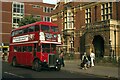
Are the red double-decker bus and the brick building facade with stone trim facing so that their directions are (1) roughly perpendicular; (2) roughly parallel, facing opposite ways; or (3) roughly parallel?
roughly perpendicular

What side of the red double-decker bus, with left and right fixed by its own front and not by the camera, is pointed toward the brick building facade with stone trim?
left

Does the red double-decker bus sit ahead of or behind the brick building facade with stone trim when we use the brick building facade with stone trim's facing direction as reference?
ahead

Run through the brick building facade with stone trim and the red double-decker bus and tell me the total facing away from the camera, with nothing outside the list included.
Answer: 0
